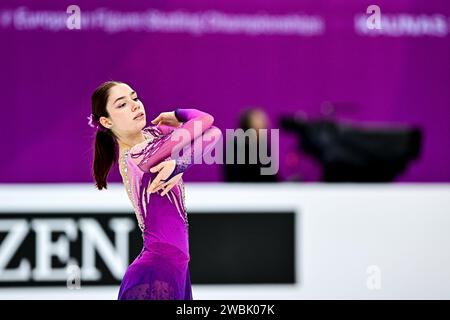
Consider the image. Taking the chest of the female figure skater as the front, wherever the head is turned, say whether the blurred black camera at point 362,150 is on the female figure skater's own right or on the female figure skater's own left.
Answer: on the female figure skater's own left
